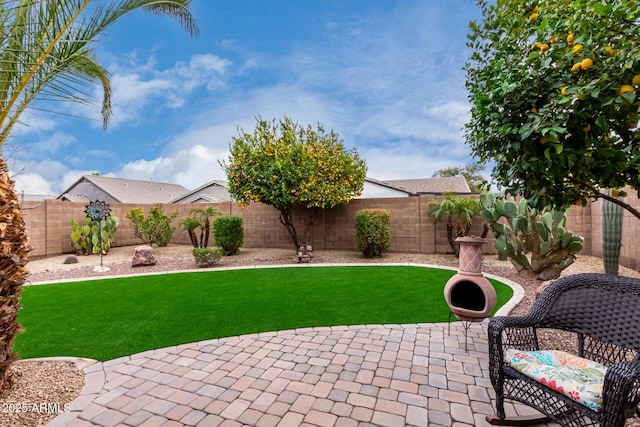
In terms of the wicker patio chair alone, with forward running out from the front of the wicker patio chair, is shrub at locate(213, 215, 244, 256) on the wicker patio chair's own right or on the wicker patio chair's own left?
on the wicker patio chair's own right

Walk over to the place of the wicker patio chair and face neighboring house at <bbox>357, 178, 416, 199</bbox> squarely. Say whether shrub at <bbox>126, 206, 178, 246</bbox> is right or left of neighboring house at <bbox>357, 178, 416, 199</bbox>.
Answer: left

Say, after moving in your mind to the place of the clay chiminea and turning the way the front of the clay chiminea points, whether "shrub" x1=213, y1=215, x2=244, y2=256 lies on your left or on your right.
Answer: on your right

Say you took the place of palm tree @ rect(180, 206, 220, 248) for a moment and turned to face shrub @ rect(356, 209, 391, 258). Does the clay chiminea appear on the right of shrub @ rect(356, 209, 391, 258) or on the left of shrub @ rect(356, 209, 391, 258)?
right

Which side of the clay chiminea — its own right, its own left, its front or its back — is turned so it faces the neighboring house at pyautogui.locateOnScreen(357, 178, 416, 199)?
back

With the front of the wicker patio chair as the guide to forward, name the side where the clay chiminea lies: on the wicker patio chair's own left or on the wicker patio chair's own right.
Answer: on the wicker patio chair's own right

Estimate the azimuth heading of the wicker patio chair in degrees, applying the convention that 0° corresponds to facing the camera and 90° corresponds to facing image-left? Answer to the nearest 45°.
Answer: approximately 45°

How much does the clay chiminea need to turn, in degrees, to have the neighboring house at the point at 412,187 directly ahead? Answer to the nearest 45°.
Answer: approximately 180°

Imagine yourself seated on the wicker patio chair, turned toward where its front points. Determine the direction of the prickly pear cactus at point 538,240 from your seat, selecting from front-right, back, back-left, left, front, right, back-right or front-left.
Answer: back-right

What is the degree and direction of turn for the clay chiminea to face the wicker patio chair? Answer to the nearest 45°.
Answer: approximately 45° to its left

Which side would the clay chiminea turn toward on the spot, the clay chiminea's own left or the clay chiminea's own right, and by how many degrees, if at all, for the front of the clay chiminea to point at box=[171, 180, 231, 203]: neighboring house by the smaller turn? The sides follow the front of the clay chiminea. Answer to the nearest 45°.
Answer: approximately 135° to the clay chiminea's own right
